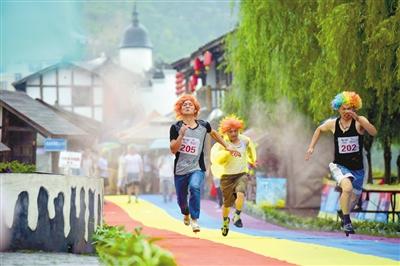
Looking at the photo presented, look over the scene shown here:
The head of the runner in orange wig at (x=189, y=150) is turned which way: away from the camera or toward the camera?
toward the camera

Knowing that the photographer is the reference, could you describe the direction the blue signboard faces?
facing the viewer

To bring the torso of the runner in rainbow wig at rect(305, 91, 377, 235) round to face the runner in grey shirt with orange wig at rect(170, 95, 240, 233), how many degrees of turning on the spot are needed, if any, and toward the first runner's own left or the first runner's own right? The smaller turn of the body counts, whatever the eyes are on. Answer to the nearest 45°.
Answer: approximately 90° to the first runner's own right

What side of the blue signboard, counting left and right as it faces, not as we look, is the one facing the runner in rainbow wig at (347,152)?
front

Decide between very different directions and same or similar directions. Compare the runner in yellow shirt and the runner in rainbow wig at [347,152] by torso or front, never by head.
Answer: same or similar directions

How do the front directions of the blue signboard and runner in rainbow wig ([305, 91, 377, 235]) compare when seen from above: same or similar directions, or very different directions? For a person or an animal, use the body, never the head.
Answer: same or similar directions

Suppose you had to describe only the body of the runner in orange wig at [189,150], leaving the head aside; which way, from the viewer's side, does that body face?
toward the camera

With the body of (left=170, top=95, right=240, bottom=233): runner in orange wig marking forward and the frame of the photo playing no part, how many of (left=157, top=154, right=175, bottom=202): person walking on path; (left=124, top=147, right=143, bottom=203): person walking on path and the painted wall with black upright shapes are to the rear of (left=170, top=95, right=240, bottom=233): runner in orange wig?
2

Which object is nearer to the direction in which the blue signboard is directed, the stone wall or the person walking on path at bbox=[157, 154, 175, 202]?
the stone wall

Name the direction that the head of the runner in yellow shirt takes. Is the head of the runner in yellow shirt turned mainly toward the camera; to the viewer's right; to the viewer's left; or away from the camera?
toward the camera

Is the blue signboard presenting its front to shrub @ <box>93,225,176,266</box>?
yes

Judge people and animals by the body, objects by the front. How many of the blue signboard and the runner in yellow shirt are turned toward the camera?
2

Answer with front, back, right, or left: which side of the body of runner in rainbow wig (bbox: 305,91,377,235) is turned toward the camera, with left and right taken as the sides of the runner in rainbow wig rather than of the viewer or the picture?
front

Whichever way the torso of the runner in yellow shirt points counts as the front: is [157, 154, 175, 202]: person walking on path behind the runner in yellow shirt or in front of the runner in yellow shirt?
behind

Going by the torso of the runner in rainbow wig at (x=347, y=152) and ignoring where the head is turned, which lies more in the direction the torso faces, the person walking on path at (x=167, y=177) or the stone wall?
the stone wall

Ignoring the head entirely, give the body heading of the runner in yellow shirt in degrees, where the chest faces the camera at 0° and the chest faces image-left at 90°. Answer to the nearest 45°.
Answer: approximately 0°
